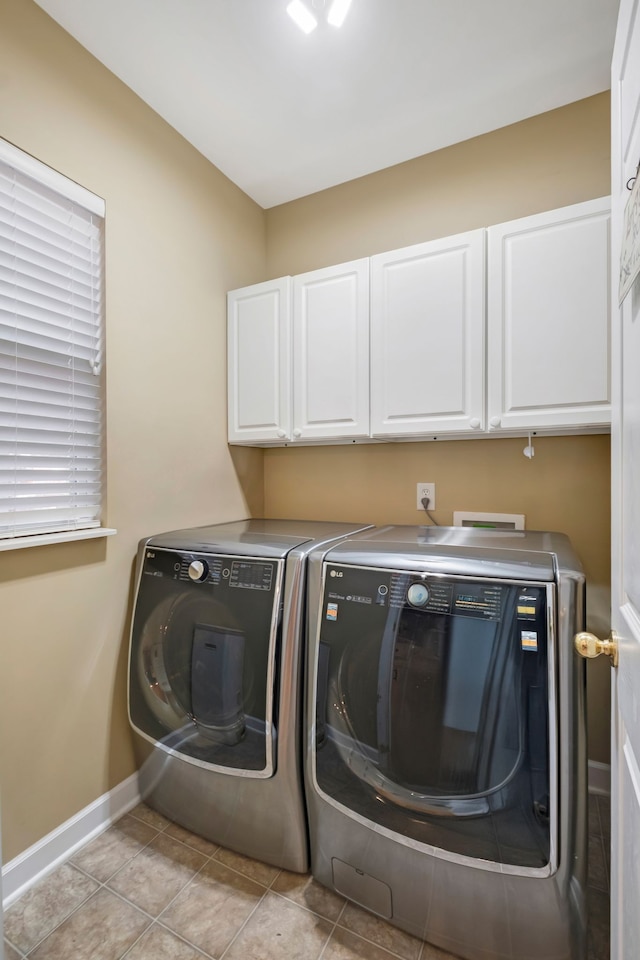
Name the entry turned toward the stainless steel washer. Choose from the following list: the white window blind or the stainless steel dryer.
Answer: the white window blind

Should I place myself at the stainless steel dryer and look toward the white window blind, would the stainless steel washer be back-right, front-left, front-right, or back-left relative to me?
back-left

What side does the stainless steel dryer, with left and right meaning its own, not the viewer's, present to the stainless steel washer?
left

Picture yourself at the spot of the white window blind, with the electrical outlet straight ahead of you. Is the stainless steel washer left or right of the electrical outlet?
right

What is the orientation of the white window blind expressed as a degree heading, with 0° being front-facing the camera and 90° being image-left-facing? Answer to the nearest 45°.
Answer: approximately 315°

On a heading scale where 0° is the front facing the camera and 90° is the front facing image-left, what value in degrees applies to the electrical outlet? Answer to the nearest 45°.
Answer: approximately 0°

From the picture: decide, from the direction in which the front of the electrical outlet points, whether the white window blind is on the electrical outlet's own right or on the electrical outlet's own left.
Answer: on the electrical outlet's own right

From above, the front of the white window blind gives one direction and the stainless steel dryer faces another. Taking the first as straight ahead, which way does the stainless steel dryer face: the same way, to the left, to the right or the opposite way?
to the right

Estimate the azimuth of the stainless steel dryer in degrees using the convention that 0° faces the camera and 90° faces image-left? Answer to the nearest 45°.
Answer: approximately 45°
